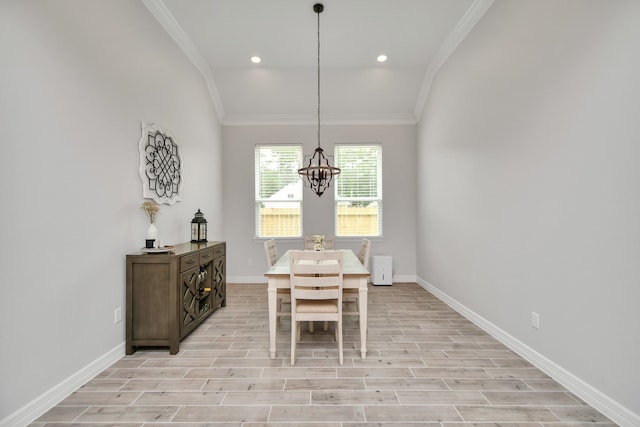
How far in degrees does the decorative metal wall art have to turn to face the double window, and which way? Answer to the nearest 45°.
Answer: approximately 90° to its left

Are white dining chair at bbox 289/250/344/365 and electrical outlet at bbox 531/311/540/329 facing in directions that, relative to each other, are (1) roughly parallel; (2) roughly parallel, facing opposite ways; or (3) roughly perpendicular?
roughly perpendicular

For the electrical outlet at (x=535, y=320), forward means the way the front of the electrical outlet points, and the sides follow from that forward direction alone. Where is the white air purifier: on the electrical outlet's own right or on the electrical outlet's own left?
on the electrical outlet's own right

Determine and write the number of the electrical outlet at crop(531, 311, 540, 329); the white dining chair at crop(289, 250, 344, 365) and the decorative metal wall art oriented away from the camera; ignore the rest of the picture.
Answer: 1

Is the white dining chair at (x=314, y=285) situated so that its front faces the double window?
yes

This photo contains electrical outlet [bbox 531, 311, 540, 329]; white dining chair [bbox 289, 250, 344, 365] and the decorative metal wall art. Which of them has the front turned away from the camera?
the white dining chair

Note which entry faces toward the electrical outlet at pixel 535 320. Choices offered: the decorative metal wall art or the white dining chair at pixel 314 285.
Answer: the decorative metal wall art

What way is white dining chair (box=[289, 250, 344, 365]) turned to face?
away from the camera

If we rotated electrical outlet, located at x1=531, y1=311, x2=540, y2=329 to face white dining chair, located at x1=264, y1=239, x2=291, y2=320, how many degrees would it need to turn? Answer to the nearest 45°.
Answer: approximately 45° to its right

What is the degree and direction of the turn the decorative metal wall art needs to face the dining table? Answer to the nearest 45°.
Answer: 0° — it already faces it

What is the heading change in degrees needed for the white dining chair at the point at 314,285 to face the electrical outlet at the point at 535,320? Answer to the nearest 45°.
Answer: approximately 90° to its right

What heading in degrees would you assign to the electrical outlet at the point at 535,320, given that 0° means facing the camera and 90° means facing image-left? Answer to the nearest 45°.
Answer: approximately 45°
